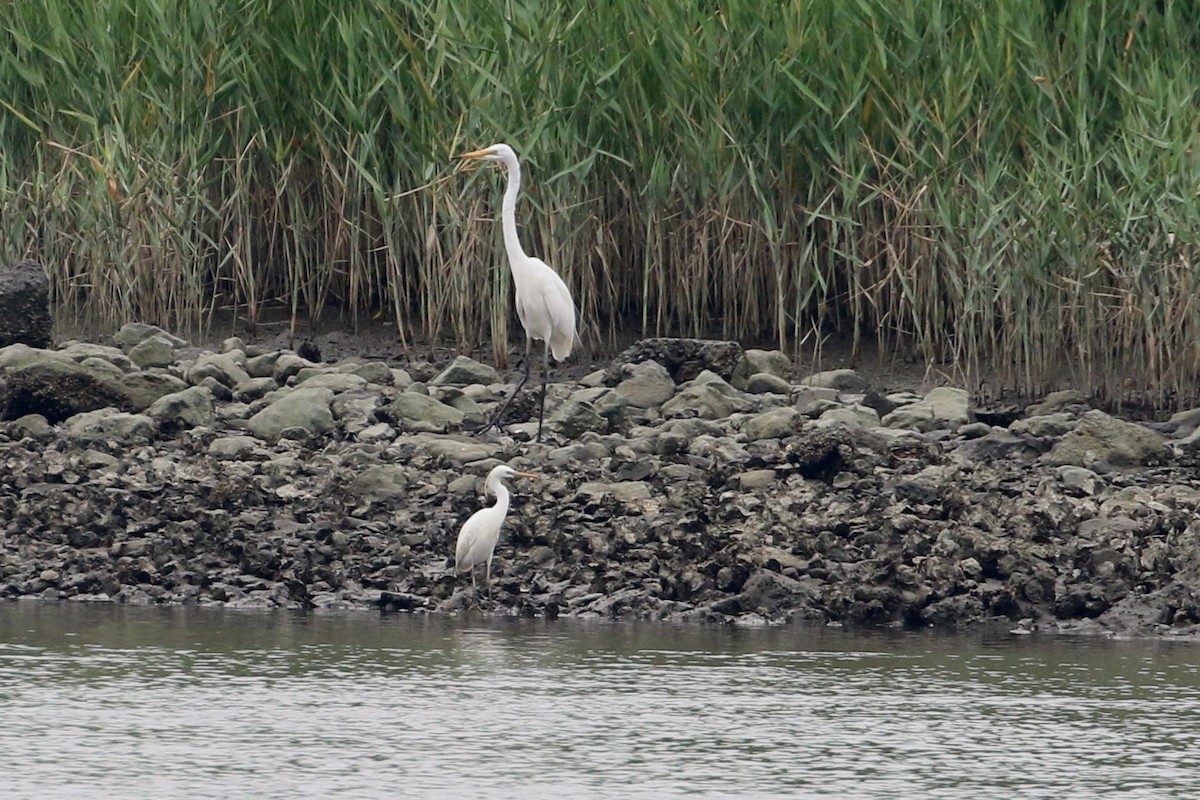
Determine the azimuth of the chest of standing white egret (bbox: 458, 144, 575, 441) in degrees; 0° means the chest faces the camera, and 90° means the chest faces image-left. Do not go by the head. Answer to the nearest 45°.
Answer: approximately 90°

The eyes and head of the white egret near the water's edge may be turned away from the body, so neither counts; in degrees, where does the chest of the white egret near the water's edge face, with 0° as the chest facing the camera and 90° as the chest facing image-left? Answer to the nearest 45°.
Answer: approximately 270°

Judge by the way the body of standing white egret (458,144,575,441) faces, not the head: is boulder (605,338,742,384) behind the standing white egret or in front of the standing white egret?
behind

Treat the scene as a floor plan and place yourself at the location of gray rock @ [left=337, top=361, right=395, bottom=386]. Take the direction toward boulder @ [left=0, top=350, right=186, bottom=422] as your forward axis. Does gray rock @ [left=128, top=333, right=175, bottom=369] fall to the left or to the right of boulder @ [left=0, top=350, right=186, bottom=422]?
right

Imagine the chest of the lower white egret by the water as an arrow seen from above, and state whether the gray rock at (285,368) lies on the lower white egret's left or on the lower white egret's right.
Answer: on the lower white egret's left

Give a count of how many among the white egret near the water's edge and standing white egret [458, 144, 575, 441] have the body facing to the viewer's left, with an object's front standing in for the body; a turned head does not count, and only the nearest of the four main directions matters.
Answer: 1

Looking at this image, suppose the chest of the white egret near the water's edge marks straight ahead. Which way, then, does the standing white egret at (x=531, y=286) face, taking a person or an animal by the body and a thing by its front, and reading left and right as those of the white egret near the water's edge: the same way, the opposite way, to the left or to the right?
the opposite way

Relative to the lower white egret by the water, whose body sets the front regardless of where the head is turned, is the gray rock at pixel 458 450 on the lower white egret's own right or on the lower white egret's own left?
on the lower white egret's own left

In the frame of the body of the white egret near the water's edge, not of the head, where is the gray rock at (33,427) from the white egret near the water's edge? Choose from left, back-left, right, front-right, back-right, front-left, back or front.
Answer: back-left

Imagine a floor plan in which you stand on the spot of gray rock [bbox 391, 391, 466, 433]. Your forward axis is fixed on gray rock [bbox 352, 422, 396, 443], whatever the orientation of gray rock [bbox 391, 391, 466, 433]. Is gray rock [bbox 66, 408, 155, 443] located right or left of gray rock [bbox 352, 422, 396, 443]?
right

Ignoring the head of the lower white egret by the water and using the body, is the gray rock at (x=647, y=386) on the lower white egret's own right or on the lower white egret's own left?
on the lower white egret's own left

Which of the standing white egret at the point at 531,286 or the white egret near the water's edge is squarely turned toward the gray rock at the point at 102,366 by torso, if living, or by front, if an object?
the standing white egret

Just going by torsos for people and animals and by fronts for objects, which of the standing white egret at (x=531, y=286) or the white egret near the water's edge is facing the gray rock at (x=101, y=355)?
the standing white egret
